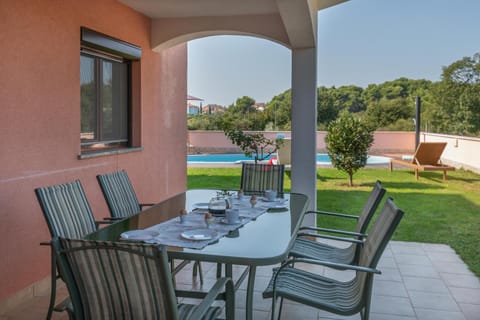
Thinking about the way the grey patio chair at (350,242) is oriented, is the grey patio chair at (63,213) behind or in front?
in front

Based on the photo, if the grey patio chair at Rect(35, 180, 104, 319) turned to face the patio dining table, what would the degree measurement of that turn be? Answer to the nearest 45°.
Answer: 0° — it already faces it

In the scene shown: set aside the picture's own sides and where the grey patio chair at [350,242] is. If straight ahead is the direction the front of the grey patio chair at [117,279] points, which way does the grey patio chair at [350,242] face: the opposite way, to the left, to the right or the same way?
to the left

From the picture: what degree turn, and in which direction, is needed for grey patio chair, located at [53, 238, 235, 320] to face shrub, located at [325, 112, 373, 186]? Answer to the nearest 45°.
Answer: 0° — it already faces it

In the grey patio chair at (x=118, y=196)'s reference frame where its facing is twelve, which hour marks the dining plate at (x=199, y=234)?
The dining plate is roughly at 1 o'clock from the grey patio chair.

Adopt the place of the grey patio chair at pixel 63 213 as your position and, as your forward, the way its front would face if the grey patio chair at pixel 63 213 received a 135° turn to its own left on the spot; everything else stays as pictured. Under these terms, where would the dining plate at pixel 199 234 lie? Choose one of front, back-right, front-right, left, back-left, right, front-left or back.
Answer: back-right

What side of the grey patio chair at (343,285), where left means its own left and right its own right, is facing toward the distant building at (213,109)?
right

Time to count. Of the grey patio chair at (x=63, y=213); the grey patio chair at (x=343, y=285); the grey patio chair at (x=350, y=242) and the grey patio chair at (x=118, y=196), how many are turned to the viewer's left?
2

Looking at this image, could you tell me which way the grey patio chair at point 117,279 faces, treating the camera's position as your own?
facing away from the viewer and to the right of the viewer

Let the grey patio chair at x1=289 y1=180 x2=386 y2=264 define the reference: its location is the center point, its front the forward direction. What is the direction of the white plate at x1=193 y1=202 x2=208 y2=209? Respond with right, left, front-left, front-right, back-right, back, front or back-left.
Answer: front

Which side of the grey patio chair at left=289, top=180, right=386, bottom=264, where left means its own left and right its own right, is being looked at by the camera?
left

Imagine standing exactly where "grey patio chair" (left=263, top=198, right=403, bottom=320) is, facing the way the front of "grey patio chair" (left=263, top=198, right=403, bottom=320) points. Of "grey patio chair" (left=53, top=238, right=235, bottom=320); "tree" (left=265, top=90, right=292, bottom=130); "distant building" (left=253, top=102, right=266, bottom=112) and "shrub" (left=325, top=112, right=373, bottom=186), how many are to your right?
3

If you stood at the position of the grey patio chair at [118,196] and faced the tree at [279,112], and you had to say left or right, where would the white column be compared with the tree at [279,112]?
right

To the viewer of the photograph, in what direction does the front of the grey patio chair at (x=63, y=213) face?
facing the viewer and to the right of the viewer
